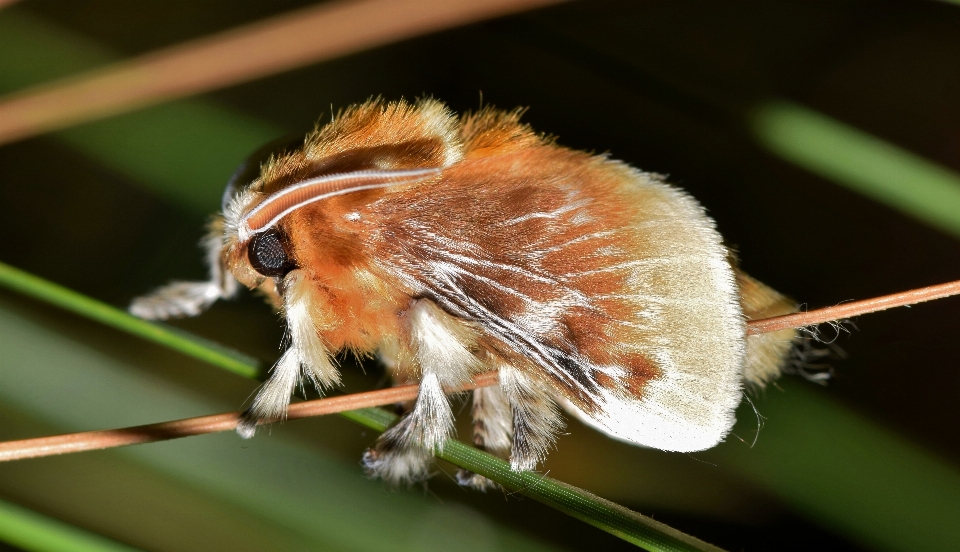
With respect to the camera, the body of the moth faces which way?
to the viewer's left

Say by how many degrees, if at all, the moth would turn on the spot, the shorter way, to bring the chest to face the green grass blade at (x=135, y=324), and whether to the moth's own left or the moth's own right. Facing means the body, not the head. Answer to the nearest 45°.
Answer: approximately 45° to the moth's own right

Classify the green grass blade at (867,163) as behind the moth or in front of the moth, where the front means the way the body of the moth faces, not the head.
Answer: behind
